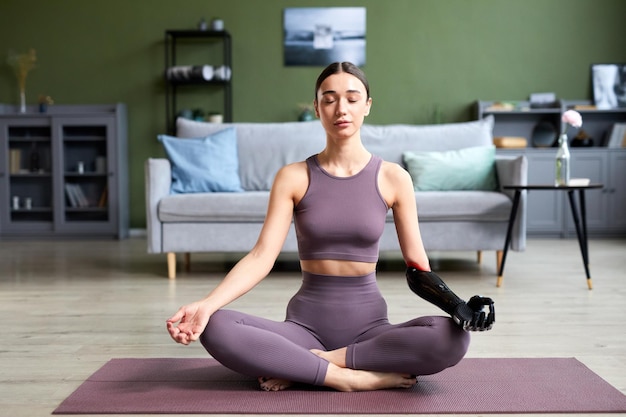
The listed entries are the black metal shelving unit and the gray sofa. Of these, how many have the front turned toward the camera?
2

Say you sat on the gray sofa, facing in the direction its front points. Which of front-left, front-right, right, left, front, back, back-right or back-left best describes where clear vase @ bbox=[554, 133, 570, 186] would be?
left

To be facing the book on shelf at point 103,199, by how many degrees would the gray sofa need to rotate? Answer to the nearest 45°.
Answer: approximately 135° to its right

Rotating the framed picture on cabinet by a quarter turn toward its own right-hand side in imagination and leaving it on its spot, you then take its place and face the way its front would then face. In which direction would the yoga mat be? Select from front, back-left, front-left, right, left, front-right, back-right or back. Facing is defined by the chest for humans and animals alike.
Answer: left

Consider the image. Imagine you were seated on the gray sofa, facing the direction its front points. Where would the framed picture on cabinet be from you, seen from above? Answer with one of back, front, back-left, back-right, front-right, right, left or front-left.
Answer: back-left

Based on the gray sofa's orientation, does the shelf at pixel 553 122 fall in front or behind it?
behind

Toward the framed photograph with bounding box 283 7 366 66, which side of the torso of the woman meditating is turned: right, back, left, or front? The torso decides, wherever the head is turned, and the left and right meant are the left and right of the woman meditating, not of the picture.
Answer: back

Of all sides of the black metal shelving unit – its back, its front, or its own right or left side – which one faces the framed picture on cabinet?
left
